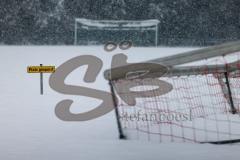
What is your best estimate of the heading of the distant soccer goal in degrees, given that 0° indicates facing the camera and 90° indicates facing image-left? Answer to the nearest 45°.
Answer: approximately 0°

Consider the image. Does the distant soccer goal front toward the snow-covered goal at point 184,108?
yes

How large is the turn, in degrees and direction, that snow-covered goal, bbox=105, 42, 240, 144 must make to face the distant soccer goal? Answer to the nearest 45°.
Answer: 0° — it already faces it

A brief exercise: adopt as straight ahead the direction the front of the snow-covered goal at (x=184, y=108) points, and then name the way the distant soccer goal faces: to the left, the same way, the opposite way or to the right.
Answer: the opposite way

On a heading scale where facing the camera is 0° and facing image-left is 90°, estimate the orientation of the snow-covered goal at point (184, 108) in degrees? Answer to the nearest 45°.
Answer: approximately 180°

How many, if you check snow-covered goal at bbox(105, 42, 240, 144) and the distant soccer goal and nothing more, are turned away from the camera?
1

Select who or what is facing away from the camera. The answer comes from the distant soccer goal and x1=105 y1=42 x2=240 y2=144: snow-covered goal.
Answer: the snow-covered goal
